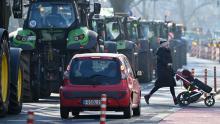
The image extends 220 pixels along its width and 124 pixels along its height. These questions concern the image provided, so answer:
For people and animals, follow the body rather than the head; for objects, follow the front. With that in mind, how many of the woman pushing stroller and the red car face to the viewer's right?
1

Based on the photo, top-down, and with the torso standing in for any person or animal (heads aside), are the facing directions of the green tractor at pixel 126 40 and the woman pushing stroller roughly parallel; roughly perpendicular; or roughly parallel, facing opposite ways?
roughly perpendicular

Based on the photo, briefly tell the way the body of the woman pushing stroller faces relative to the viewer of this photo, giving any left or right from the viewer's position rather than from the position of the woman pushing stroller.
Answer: facing to the right of the viewer

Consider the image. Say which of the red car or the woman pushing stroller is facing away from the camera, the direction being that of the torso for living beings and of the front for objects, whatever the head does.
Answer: the red car

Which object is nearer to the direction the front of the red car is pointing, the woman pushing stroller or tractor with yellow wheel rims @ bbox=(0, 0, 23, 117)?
the woman pushing stroller

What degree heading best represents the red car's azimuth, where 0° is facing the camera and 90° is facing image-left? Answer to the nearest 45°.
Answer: approximately 180°
